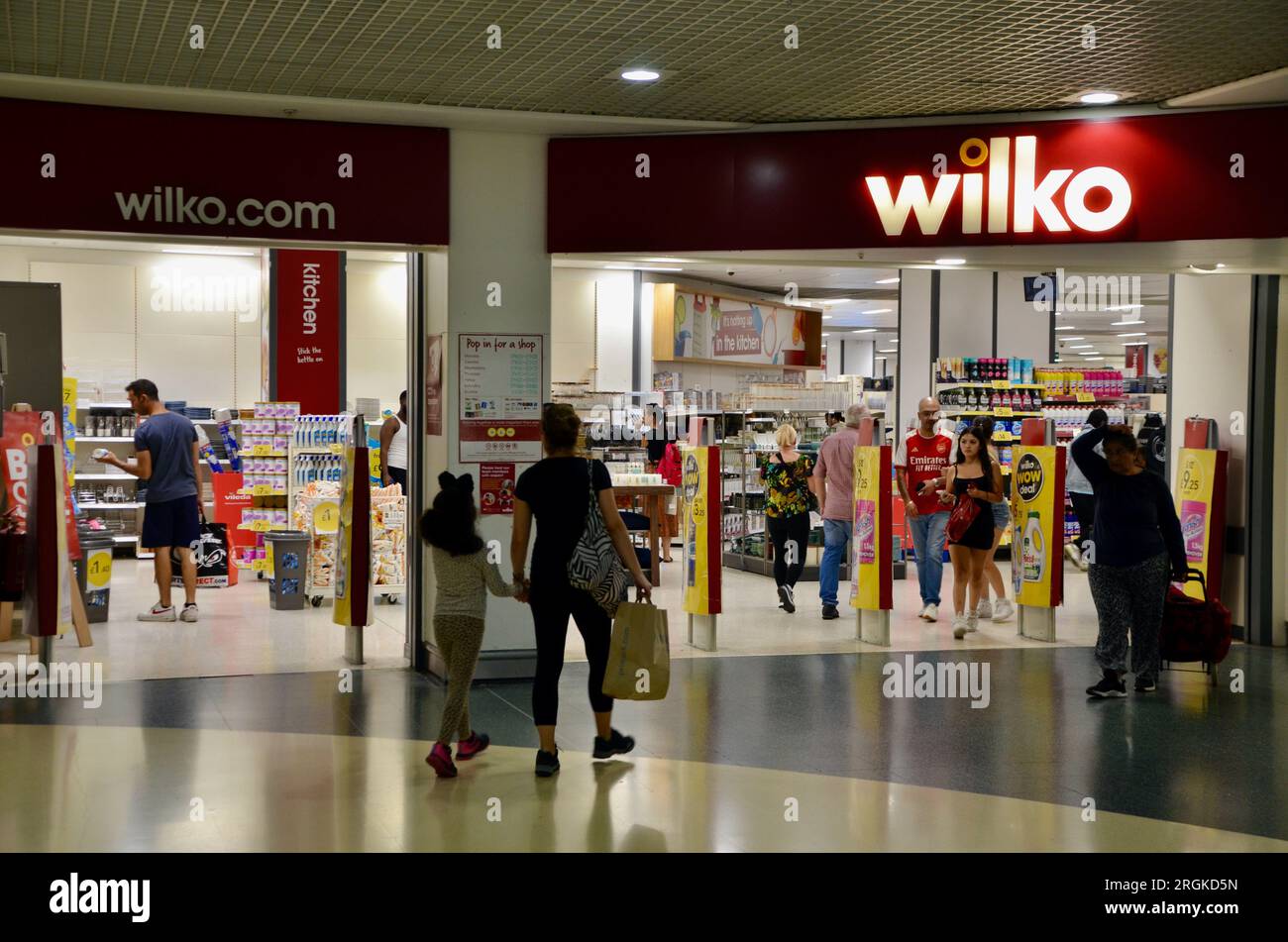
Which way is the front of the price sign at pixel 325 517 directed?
toward the camera

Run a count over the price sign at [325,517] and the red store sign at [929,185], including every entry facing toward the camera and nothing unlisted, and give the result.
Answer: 2

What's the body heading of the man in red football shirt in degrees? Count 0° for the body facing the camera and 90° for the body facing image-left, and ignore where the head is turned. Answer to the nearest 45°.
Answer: approximately 0°

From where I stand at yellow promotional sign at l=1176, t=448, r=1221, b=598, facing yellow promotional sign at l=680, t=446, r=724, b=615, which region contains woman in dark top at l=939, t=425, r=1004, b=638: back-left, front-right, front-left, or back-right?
front-right

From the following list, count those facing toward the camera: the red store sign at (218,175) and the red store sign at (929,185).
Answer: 2

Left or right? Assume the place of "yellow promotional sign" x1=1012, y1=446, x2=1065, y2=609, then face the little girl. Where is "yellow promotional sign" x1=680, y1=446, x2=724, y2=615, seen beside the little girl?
right

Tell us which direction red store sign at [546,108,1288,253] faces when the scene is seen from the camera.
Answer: facing the viewer

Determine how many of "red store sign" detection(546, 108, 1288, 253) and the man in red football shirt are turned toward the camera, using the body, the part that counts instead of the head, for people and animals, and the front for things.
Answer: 2

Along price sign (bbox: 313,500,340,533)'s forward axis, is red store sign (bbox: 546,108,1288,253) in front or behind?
in front

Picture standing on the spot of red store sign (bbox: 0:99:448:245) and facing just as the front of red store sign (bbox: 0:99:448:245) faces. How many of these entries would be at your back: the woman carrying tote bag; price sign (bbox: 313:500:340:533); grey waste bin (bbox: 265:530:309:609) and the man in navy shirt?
3

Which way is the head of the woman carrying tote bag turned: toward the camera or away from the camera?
away from the camera

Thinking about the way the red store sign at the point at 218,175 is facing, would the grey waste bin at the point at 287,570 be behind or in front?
behind

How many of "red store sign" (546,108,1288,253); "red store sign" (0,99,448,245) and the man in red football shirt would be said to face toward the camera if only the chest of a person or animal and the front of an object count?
3

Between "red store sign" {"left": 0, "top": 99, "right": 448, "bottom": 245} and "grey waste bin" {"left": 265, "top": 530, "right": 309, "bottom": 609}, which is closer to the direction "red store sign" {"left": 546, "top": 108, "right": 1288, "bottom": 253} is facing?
the red store sign

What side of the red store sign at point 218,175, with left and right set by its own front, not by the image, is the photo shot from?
front

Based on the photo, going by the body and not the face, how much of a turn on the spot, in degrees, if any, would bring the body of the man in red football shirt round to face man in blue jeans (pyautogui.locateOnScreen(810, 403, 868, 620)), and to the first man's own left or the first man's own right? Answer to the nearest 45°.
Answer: approximately 45° to the first man's own right
